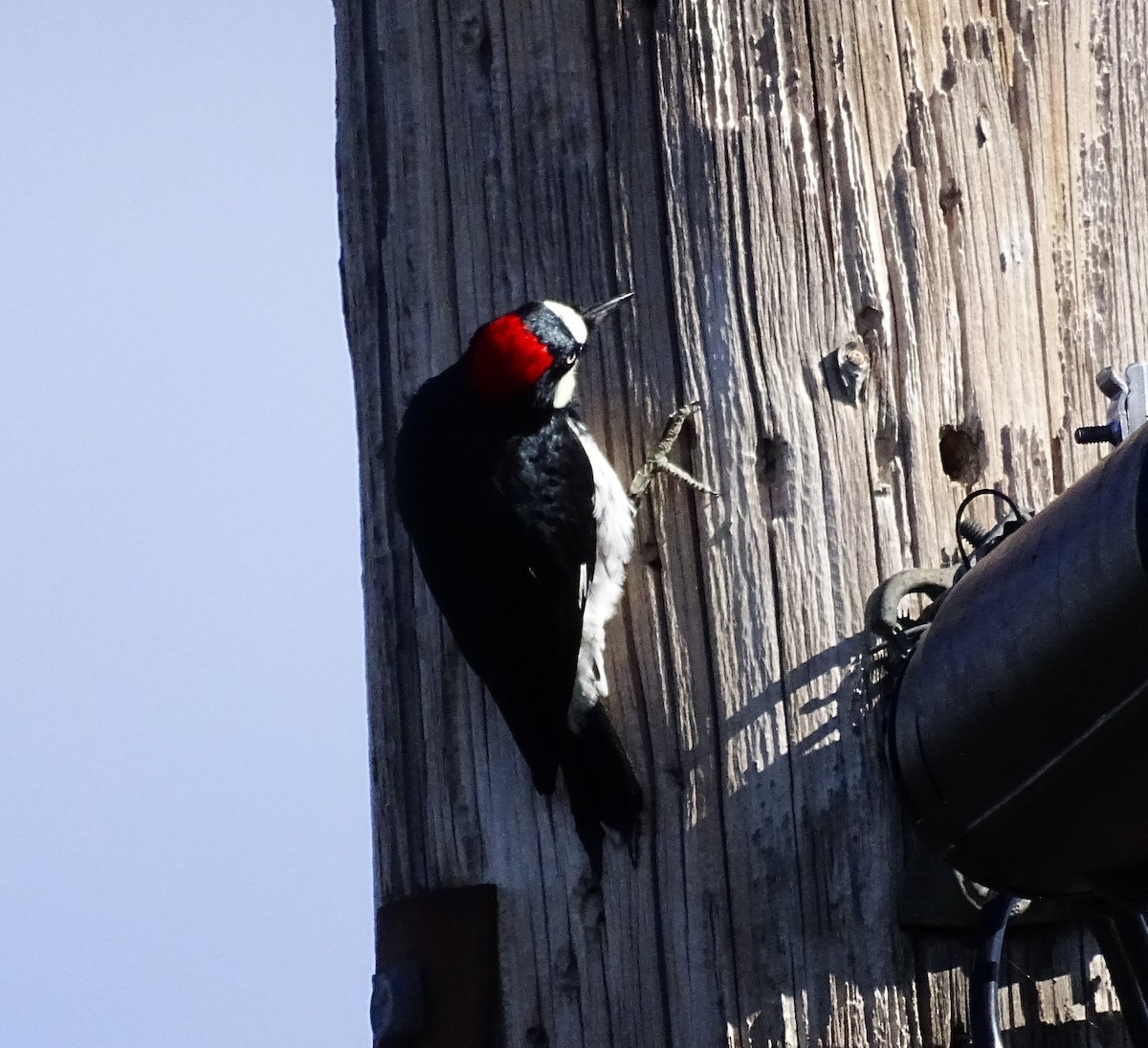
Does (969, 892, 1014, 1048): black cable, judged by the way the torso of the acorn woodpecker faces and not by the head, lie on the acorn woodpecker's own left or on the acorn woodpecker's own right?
on the acorn woodpecker's own right

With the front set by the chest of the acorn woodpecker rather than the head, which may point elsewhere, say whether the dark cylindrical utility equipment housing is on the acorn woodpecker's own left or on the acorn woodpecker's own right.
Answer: on the acorn woodpecker's own right

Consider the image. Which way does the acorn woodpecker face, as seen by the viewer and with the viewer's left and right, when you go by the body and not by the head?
facing away from the viewer and to the right of the viewer

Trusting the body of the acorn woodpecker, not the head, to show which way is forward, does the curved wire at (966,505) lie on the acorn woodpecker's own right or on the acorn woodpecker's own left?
on the acorn woodpecker's own right
